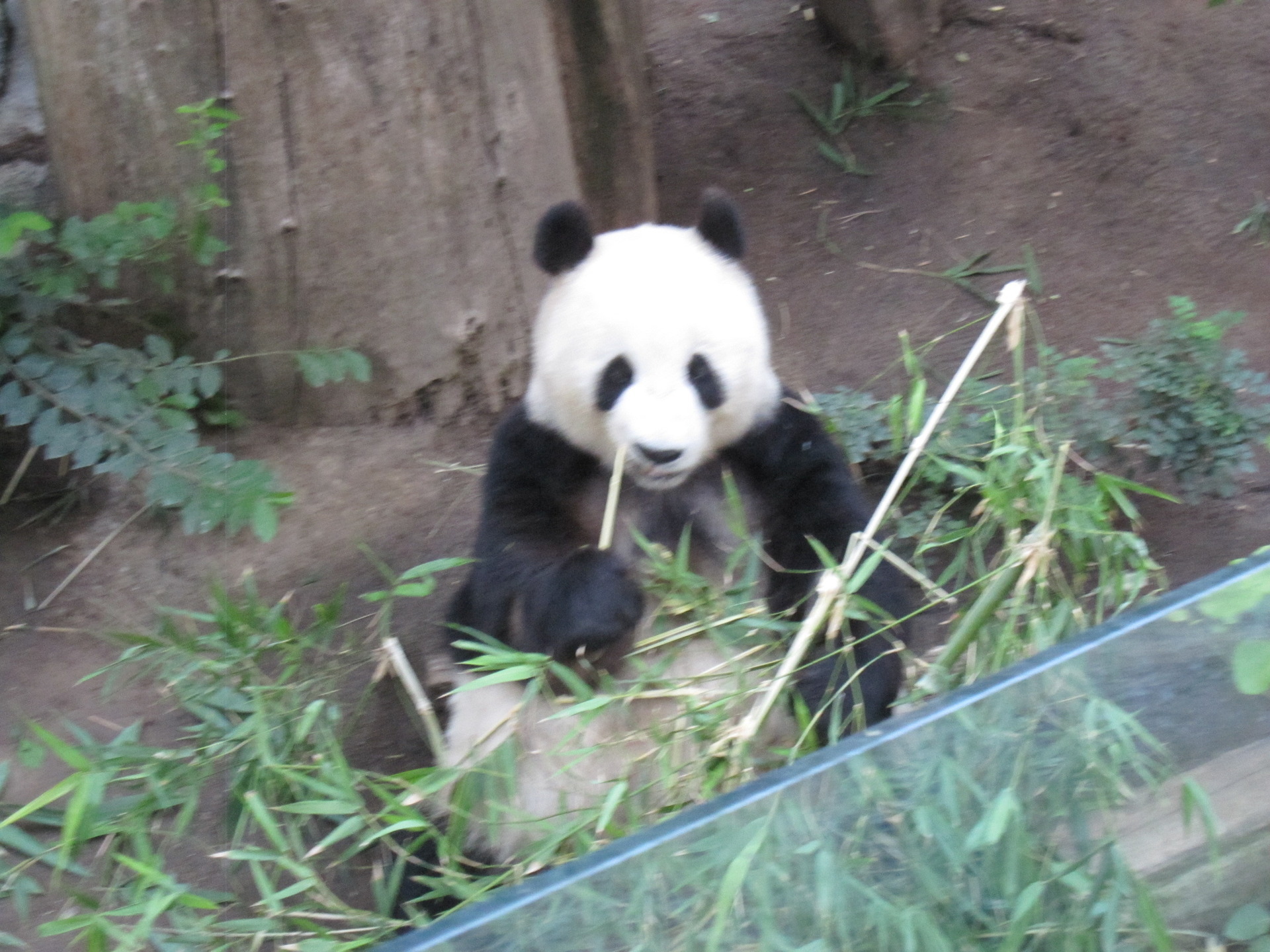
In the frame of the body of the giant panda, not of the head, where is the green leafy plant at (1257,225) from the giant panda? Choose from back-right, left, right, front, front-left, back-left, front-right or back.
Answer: back-left

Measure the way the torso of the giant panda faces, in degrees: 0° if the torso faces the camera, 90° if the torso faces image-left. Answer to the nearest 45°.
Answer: approximately 0°

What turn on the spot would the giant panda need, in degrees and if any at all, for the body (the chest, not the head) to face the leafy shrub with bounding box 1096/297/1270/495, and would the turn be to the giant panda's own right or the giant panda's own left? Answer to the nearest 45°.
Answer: approximately 135° to the giant panda's own left

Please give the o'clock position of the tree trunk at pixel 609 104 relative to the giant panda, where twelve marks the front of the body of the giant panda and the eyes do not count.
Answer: The tree trunk is roughly at 6 o'clock from the giant panda.
